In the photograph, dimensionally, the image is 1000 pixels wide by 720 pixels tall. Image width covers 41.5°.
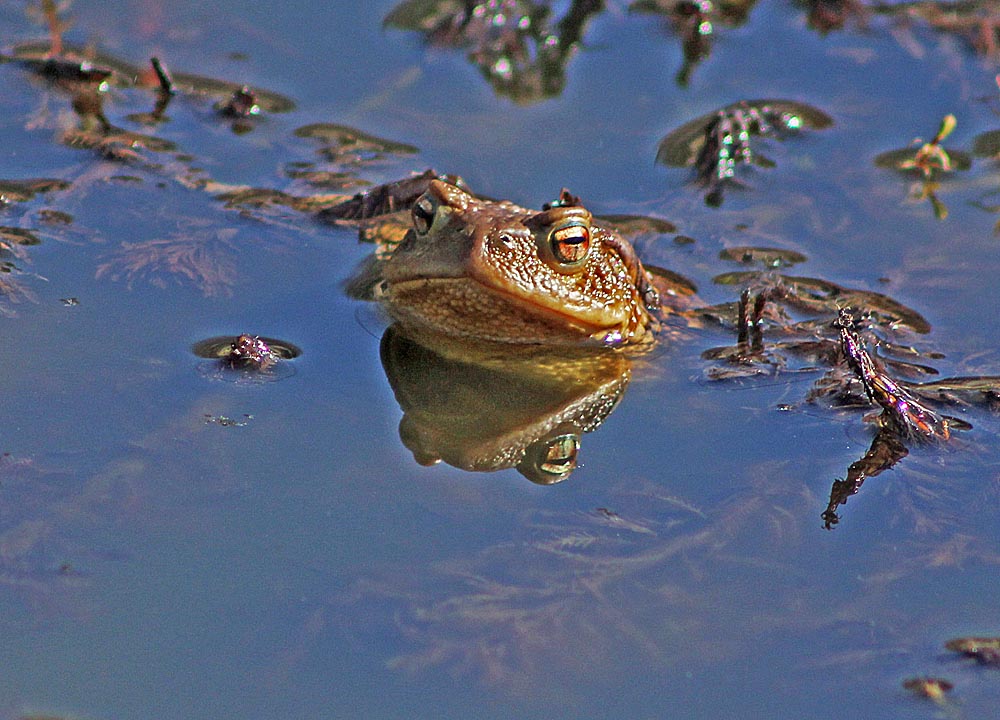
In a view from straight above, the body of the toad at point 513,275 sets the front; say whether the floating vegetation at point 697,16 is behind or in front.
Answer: behind

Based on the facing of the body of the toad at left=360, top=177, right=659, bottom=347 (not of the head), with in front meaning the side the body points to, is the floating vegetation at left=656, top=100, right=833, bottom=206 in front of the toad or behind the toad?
behind

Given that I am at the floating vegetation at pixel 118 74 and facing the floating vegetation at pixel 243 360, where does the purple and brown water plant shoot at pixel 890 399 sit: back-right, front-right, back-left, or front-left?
front-left

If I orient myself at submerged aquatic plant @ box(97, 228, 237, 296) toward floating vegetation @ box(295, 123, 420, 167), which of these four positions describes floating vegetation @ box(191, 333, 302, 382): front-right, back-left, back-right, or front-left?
back-right

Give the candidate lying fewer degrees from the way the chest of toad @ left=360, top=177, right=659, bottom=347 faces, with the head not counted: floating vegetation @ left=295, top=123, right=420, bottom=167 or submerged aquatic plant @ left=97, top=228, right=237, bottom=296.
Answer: the submerged aquatic plant

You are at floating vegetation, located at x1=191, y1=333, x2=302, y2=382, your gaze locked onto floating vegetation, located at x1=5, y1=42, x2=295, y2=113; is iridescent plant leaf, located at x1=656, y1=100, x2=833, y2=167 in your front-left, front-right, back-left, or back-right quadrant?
front-right

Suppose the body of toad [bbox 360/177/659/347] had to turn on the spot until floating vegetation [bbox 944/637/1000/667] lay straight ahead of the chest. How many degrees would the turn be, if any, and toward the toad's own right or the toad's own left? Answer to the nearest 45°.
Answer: approximately 90° to the toad's own left

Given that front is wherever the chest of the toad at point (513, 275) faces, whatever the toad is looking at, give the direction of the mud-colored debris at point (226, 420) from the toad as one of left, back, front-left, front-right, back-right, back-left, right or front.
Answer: front

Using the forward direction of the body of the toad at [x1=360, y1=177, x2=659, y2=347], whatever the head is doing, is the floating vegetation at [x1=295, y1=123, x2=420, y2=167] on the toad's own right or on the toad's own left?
on the toad's own right

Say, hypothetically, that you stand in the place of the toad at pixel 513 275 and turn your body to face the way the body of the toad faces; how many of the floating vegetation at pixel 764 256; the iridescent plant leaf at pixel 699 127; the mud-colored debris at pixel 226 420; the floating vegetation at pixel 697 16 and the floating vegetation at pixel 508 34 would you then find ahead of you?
1

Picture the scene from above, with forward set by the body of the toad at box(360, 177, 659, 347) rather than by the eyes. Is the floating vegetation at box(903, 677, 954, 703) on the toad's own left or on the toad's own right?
on the toad's own left

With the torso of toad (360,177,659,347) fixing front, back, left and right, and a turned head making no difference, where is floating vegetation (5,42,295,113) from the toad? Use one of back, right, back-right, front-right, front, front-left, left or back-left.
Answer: right

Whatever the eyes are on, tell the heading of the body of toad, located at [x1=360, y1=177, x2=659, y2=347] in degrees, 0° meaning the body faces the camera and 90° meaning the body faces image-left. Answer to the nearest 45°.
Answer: approximately 45°

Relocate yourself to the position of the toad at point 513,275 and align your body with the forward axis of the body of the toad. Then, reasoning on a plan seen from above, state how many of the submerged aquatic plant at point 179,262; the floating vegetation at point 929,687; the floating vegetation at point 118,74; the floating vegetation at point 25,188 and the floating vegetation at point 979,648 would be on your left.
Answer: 2
